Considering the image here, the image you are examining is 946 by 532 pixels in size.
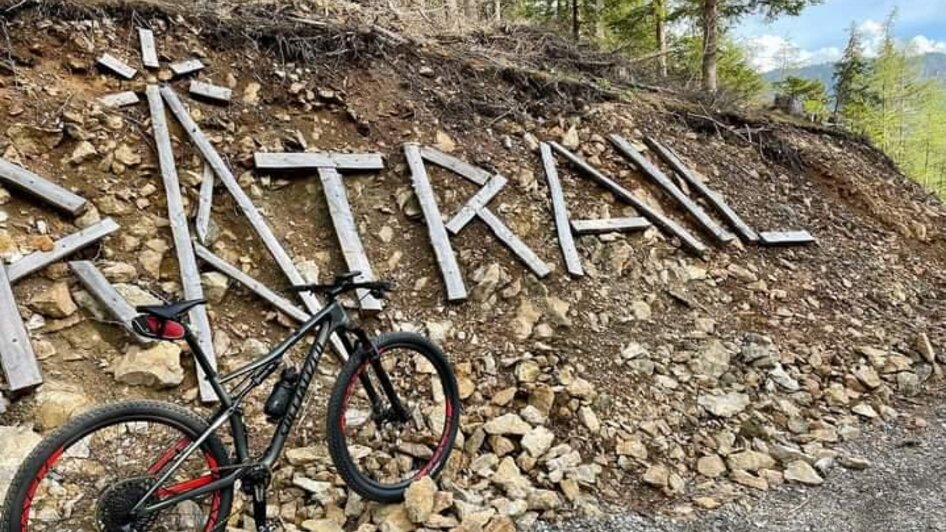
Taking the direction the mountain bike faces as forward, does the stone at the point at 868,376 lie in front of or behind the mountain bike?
in front

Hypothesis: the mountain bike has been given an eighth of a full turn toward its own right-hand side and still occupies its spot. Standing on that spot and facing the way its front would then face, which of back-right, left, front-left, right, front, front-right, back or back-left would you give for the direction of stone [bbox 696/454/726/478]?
front

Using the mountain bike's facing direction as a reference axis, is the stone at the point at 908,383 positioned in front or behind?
in front

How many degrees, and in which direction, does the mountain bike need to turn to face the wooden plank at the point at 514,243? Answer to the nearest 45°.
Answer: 0° — it already faces it

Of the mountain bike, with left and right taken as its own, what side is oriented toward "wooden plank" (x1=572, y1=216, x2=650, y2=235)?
front

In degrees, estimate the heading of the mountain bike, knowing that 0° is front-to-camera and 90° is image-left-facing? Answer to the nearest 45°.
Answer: approximately 225°

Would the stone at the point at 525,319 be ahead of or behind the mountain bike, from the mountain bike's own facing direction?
ahead

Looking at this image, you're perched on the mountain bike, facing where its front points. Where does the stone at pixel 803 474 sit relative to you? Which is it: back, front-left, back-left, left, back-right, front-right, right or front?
front-right

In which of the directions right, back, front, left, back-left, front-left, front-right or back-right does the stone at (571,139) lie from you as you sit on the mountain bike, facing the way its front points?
front

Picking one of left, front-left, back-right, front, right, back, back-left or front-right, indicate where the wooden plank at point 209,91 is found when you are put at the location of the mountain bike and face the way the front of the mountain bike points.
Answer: front-left

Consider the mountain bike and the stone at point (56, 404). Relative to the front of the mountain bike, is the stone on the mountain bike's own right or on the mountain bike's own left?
on the mountain bike's own left
